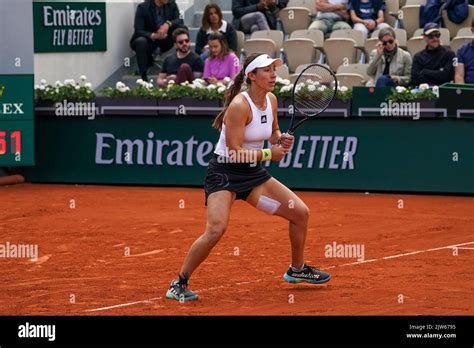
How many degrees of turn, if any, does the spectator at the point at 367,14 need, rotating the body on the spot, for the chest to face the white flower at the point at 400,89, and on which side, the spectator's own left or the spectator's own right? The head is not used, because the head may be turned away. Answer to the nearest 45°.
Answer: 0° — they already face it

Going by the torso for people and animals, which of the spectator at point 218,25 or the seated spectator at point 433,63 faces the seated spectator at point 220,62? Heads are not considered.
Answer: the spectator

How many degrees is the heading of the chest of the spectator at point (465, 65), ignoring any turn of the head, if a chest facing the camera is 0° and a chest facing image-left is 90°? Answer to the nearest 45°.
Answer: approximately 0°

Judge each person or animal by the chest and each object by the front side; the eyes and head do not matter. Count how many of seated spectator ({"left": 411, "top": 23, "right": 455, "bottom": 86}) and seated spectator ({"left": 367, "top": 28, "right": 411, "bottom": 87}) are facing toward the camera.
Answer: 2

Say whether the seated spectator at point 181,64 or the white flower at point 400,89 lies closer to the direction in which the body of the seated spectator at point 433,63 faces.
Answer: the white flower

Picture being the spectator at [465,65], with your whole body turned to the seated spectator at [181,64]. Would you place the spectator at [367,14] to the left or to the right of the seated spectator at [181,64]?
right

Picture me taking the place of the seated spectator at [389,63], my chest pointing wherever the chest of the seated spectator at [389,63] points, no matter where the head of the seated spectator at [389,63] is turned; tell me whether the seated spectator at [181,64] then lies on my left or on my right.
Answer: on my right

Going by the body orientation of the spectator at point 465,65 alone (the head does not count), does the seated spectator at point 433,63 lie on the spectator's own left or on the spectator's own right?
on the spectator's own right

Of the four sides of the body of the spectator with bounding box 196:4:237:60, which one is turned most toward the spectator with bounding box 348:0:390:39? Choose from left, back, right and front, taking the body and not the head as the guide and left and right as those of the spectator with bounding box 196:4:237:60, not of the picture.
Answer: left

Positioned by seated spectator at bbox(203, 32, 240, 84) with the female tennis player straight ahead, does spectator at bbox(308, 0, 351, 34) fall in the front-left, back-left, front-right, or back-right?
back-left
